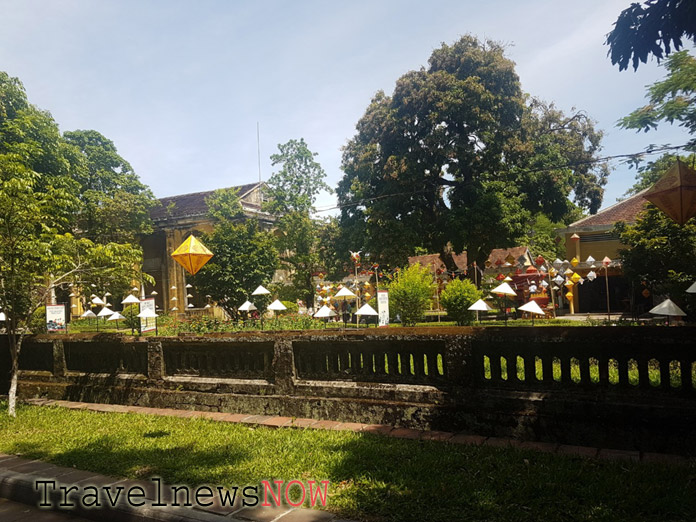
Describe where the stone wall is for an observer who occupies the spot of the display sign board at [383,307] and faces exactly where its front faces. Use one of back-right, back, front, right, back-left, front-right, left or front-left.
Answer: front

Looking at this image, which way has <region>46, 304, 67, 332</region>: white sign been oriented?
toward the camera

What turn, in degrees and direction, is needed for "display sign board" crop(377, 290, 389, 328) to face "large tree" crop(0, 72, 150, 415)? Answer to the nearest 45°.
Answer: approximately 45° to its right

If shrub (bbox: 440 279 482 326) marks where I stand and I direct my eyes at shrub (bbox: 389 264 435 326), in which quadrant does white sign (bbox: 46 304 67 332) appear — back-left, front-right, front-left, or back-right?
front-left

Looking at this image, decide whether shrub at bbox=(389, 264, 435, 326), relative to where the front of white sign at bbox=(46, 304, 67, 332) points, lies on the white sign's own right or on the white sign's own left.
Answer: on the white sign's own left

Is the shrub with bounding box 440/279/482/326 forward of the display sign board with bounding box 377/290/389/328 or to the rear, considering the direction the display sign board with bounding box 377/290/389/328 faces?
to the rear

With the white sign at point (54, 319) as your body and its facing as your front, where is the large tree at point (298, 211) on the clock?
The large tree is roughly at 7 o'clock from the white sign.

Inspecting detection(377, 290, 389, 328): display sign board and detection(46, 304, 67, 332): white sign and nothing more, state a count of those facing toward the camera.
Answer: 2

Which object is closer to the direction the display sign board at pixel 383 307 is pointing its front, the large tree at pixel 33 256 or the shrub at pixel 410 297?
the large tree

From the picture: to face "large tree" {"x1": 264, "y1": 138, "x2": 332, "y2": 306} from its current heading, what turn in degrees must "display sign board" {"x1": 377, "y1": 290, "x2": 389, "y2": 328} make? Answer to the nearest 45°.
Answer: approximately 180°

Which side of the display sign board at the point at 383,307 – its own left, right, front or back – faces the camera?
front
